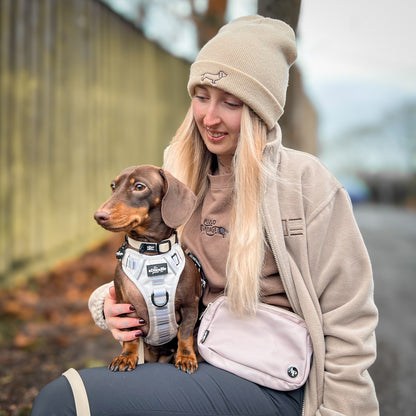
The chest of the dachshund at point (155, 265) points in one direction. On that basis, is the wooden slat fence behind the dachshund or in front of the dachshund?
behind

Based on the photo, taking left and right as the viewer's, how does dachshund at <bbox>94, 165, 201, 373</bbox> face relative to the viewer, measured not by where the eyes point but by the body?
facing the viewer

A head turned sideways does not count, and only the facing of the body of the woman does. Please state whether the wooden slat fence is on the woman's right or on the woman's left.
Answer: on the woman's right

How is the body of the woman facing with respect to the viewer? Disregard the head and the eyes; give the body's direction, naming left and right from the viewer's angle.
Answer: facing the viewer and to the left of the viewer

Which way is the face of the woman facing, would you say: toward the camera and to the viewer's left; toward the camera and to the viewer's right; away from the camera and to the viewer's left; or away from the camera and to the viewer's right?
toward the camera and to the viewer's left
